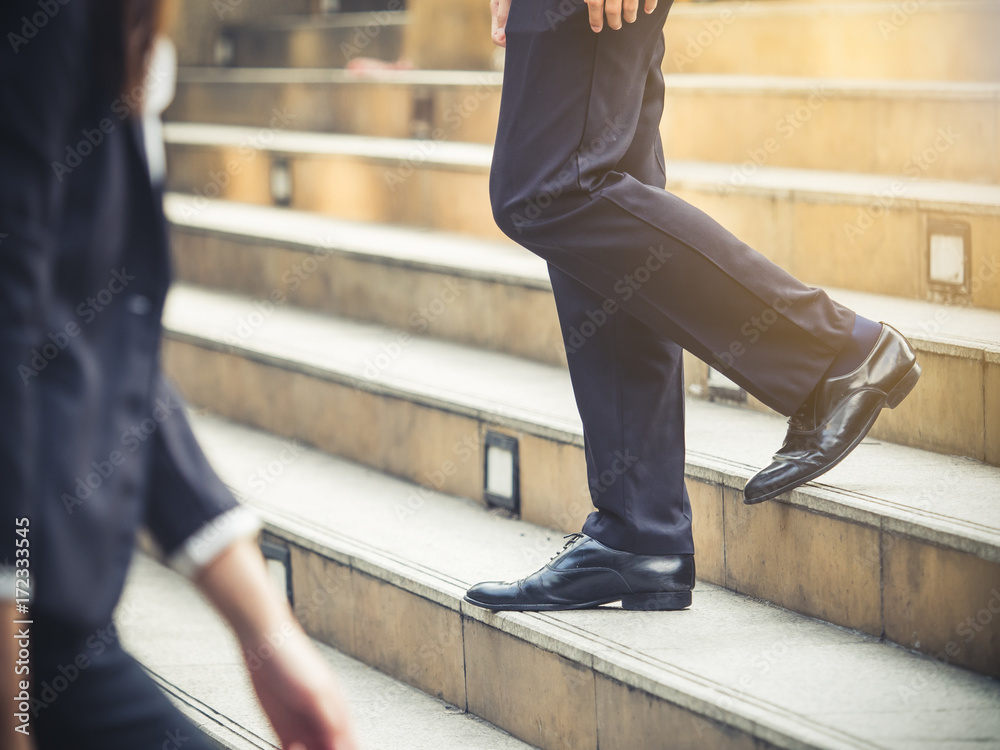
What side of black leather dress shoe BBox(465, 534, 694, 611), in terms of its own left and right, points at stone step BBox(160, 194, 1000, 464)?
right

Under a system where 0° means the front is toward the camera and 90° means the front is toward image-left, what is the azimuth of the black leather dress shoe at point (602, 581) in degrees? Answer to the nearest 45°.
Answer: approximately 90°

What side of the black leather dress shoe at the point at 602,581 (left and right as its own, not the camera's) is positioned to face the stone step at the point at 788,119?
right

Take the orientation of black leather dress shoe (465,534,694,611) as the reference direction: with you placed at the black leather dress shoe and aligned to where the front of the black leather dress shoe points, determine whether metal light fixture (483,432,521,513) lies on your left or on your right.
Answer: on your right

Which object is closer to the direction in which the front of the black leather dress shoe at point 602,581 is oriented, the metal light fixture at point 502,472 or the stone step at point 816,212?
the metal light fixture

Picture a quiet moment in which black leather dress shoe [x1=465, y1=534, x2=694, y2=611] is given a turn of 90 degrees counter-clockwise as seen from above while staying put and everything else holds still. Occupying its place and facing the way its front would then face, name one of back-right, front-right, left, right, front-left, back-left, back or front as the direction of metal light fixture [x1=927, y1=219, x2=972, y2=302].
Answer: back-left
